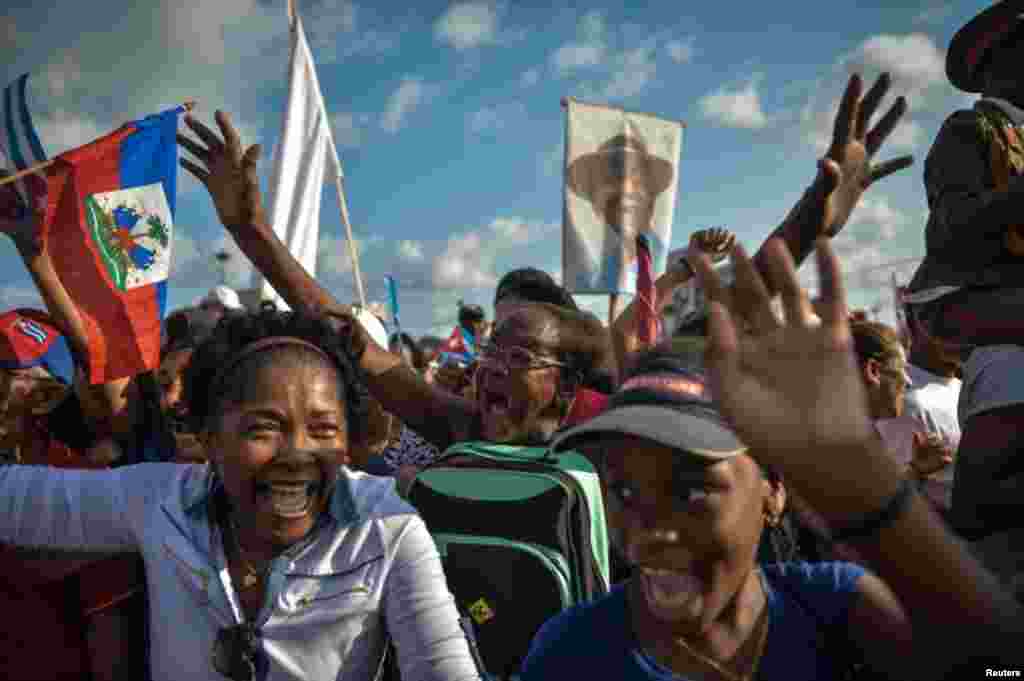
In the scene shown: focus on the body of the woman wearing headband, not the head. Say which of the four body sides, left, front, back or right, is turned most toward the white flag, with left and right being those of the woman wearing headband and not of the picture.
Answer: back

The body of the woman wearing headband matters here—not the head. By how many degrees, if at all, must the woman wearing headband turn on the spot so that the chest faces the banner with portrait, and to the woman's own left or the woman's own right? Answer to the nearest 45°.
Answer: approximately 135° to the woman's own left

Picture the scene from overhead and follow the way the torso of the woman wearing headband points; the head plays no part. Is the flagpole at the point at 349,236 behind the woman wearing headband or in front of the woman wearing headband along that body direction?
behind

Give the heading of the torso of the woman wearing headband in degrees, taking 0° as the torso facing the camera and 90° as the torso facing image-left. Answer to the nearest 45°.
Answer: approximately 0°

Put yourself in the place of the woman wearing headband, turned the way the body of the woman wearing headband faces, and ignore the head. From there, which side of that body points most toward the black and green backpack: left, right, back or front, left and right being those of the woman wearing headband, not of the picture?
left

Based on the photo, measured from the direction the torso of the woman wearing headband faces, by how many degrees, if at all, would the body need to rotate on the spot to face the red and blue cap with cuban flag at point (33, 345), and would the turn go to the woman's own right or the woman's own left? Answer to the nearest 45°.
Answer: approximately 180°
